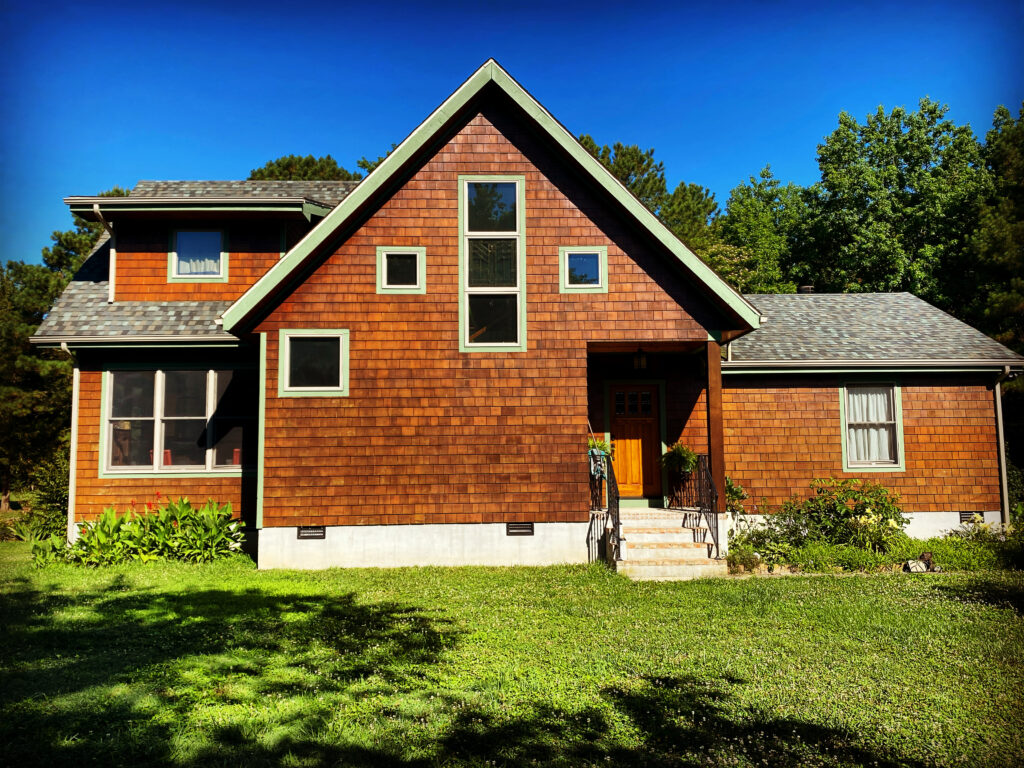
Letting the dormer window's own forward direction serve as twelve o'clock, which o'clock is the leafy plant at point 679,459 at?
The leafy plant is roughly at 10 o'clock from the dormer window.

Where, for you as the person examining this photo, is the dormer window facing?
facing the viewer

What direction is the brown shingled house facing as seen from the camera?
toward the camera

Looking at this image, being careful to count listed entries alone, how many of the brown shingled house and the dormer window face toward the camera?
2

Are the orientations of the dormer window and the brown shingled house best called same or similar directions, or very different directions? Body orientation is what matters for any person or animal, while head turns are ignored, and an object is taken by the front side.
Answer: same or similar directions
